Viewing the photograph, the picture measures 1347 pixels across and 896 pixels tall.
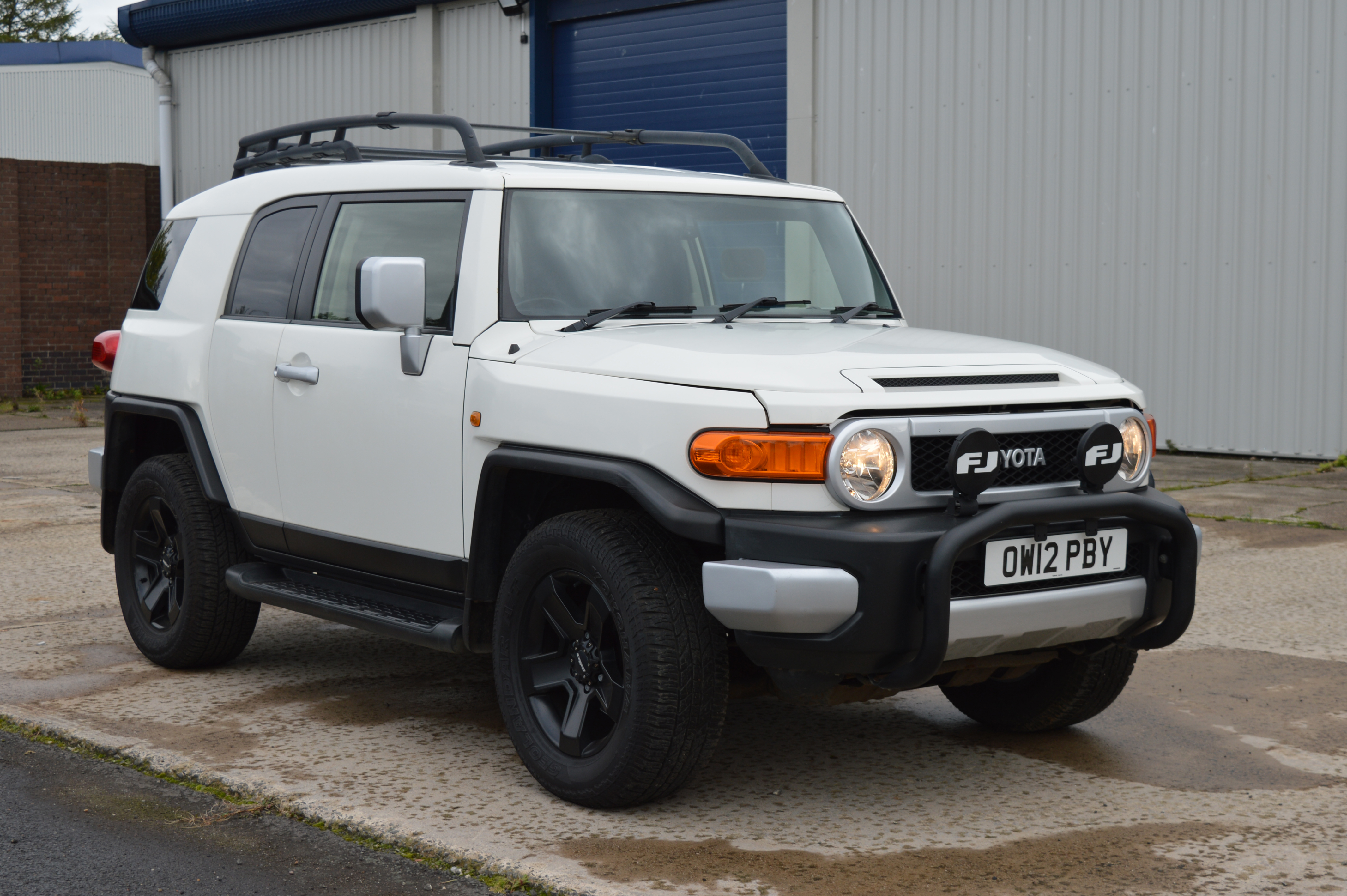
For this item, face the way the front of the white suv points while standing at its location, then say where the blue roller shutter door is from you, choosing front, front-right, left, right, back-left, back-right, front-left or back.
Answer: back-left

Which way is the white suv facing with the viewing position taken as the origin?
facing the viewer and to the right of the viewer
